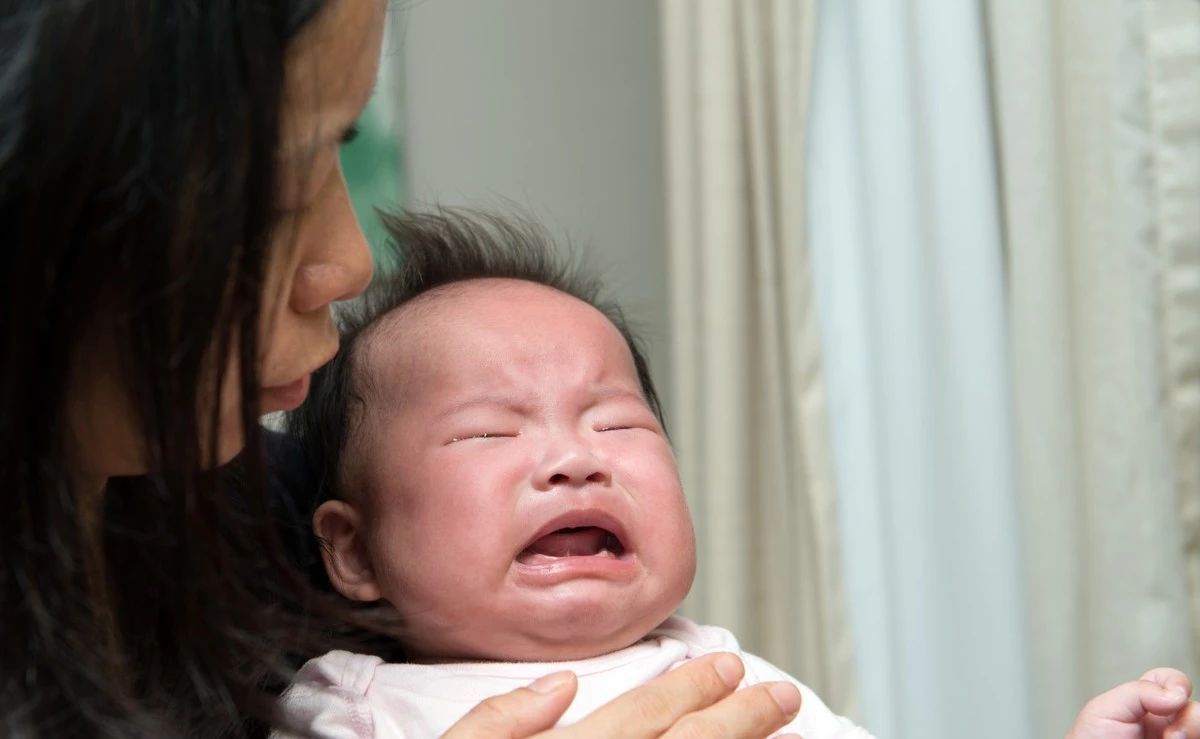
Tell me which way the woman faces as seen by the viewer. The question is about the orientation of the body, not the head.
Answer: to the viewer's right

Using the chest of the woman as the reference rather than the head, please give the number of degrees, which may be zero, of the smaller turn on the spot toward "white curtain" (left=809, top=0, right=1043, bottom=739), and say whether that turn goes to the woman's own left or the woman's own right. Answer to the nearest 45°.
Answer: approximately 45° to the woman's own left

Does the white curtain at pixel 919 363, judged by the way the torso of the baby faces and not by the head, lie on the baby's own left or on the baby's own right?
on the baby's own left

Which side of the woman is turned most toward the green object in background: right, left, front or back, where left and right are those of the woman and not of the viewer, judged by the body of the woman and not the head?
left

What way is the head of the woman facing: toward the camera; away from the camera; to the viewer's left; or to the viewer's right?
to the viewer's right

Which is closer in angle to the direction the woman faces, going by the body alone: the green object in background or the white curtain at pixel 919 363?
the white curtain

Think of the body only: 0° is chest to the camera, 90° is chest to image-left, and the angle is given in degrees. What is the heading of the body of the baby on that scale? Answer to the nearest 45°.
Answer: approximately 315°

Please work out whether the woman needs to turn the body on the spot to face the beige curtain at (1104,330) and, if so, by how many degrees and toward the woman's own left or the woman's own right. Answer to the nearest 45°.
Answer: approximately 45° to the woman's own left

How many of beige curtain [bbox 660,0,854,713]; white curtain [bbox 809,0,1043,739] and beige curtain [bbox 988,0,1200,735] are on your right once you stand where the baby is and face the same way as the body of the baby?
0

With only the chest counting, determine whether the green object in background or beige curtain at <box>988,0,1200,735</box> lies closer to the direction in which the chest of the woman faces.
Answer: the beige curtain
